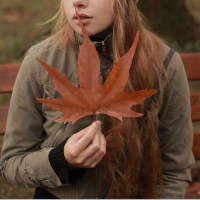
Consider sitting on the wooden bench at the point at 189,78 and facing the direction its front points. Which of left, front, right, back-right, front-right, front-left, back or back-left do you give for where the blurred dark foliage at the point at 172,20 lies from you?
back

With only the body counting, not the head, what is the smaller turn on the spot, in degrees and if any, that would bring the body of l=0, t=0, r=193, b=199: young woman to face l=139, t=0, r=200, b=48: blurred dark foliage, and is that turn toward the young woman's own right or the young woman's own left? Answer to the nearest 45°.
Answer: approximately 180°

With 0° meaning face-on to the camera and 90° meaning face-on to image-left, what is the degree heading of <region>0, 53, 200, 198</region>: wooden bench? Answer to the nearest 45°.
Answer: approximately 0°

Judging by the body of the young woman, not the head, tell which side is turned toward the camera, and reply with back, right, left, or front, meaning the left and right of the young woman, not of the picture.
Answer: front
